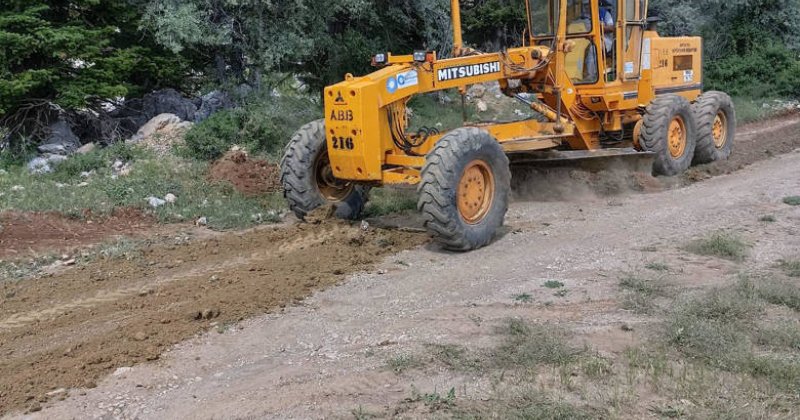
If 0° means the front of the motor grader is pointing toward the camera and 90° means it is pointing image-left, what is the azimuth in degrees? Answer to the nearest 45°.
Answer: approximately 45°

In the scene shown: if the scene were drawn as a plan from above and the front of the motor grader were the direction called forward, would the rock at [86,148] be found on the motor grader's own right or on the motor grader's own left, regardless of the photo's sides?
on the motor grader's own right

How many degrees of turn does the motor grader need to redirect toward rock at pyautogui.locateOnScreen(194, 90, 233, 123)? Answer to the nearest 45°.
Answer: approximately 90° to its right

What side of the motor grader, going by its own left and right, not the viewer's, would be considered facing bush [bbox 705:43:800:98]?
back

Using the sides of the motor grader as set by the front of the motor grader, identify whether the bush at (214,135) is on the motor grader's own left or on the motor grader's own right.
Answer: on the motor grader's own right

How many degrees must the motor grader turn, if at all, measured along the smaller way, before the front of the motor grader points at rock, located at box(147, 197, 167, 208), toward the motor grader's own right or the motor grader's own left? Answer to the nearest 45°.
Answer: approximately 45° to the motor grader's own right

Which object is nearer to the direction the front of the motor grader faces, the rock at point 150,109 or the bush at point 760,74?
the rock

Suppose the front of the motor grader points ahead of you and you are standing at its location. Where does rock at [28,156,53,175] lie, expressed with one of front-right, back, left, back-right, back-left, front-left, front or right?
front-right
